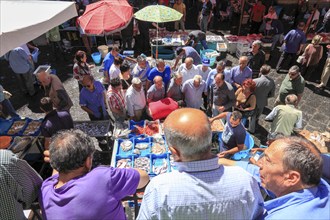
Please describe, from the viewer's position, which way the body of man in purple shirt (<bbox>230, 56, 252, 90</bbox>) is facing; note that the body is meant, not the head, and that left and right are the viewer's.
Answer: facing the viewer and to the left of the viewer

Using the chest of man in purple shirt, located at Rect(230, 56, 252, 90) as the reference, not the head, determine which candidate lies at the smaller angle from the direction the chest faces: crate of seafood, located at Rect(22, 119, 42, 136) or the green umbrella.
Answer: the crate of seafood

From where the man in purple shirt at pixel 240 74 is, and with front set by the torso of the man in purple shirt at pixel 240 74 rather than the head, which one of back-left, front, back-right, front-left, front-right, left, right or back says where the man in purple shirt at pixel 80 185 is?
front-left

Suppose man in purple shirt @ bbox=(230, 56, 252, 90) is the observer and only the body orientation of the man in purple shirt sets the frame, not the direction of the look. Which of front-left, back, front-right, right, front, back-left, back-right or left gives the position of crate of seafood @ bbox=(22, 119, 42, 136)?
front

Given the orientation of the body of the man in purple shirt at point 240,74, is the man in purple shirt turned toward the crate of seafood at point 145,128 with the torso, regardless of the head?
yes

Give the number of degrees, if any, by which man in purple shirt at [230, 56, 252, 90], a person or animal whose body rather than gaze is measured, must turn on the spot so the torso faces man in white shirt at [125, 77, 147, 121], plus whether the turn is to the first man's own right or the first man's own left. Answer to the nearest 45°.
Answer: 0° — they already face them

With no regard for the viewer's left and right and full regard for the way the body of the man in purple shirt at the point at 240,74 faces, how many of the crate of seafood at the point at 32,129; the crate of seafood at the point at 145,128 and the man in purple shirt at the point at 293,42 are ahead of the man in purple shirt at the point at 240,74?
2

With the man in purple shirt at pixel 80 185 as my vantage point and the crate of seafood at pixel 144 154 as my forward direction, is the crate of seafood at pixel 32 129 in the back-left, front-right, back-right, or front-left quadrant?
front-left

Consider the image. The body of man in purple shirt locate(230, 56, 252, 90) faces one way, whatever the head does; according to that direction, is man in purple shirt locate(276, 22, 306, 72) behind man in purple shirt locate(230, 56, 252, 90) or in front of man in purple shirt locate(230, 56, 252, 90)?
behind

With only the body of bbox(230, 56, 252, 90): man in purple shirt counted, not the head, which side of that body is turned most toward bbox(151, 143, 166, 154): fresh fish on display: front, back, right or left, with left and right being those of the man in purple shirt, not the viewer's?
front

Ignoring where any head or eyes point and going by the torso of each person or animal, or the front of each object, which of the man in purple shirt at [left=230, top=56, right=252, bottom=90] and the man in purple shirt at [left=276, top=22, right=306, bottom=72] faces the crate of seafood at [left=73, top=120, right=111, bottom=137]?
the man in purple shirt at [left=230, top=56, right=252, bottom=90]

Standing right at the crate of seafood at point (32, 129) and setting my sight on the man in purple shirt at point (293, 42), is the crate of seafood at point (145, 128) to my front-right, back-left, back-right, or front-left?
front-right

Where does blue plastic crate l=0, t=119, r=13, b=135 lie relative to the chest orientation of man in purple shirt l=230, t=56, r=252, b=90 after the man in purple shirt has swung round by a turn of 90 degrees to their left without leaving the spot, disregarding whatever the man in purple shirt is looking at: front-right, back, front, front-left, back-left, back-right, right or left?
right
